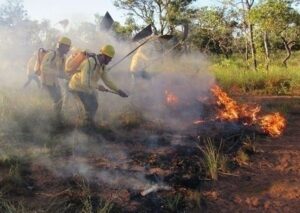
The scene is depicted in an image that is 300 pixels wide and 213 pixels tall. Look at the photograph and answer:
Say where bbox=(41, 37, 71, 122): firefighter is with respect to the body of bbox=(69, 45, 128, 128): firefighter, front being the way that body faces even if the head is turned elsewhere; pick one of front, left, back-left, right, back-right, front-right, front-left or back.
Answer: back-left

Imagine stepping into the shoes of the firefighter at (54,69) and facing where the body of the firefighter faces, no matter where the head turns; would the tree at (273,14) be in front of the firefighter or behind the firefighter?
in front

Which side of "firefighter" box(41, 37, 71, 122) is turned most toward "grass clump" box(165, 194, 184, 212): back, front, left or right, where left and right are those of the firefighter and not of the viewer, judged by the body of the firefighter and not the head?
right

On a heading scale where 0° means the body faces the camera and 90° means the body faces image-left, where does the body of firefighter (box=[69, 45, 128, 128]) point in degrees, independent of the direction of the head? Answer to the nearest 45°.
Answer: approximately 270°

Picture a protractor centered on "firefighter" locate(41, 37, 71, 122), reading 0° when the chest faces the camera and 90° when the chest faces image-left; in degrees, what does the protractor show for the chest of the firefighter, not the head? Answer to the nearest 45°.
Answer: approximately 270°

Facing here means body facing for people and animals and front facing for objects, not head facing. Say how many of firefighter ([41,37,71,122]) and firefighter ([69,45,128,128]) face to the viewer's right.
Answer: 2

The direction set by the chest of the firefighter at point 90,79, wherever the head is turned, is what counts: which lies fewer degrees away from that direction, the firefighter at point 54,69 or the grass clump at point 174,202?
the grass clump

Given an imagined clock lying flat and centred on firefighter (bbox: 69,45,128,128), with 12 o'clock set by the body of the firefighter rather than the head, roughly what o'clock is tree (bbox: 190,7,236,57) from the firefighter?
The tree is roughly at 10 o'clock from the firefighter.

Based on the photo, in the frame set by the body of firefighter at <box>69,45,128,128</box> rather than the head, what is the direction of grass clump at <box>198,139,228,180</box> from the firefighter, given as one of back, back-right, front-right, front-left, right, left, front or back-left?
front-right
